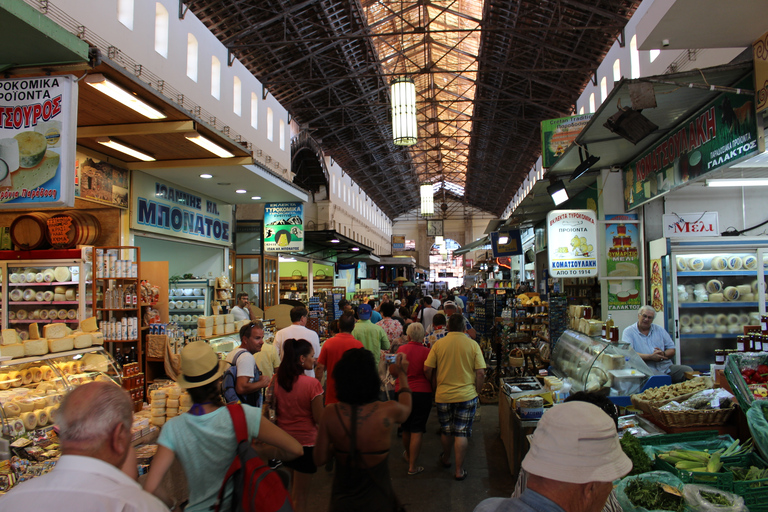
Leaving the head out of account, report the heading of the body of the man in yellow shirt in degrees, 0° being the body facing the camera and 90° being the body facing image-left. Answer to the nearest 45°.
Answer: approximately 180°

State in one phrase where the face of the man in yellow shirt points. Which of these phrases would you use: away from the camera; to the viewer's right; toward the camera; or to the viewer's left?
away from the camera

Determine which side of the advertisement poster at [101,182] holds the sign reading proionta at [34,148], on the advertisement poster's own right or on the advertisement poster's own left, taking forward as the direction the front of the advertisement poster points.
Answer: on the advertisement poster's own right

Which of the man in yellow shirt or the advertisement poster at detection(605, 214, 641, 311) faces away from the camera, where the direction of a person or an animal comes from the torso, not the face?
the man in yellow shirt

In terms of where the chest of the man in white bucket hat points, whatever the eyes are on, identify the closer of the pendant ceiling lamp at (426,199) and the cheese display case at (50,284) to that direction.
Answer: the pendant ceiling lamp

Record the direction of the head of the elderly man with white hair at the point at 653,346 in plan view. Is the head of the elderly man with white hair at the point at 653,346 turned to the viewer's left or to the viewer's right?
to the viewer's left

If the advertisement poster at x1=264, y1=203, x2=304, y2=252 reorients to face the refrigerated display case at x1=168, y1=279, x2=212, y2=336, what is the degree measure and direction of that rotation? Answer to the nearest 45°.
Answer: approximately 45° to its right
